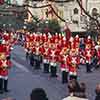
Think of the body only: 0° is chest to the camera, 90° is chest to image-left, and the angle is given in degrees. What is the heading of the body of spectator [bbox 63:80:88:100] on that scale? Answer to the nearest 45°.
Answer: approximately 180°

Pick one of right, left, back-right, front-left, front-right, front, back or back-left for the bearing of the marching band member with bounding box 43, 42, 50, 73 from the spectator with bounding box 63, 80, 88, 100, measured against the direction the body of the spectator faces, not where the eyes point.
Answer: front

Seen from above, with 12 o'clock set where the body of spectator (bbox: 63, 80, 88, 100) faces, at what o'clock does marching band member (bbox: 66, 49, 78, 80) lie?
The marching band member is roughly at 12 o'clock from the spectator.

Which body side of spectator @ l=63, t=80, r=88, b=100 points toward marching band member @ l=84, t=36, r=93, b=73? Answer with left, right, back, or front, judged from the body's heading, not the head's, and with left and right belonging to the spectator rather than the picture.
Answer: front
